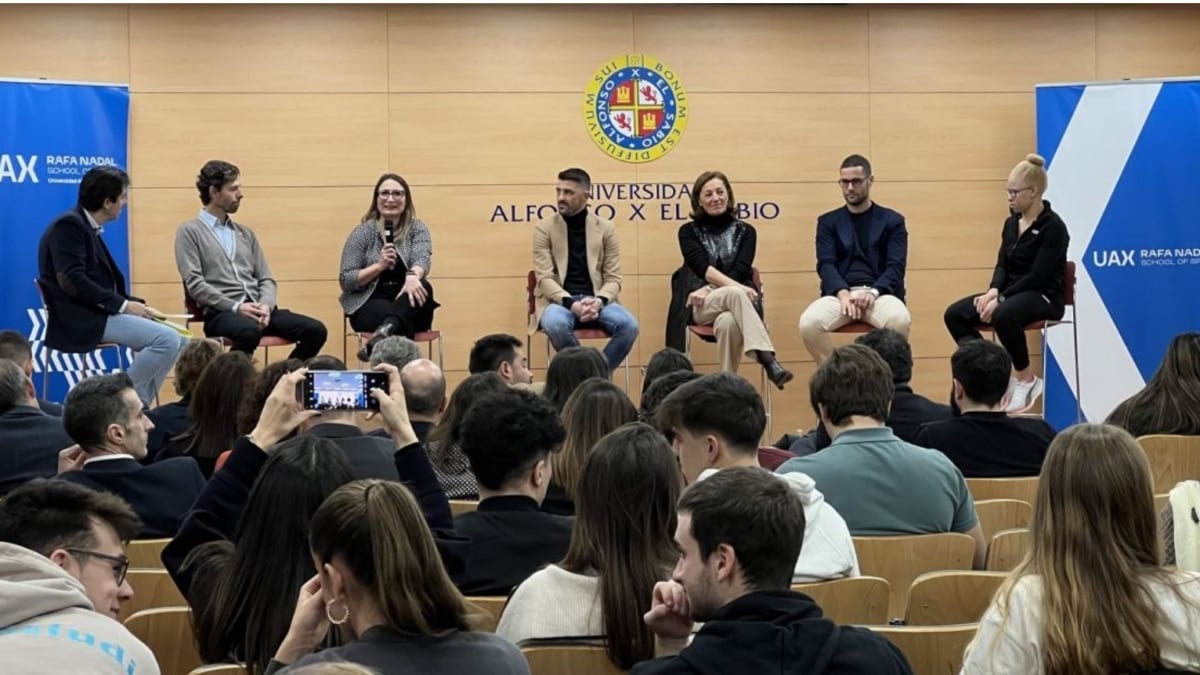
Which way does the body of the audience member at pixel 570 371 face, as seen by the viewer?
away from the camera

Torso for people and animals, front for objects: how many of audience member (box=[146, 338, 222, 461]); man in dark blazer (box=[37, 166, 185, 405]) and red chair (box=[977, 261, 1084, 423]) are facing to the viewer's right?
1

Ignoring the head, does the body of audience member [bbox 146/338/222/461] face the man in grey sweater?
yes

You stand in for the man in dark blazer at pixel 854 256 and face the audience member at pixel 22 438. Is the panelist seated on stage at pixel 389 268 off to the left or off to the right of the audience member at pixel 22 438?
right

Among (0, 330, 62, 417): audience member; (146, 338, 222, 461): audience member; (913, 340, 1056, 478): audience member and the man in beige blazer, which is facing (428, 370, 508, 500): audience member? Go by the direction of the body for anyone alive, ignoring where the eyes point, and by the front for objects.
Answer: the man in beige blazer

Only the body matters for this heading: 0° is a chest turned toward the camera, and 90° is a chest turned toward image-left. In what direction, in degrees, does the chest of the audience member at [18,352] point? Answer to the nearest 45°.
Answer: approximately 180°

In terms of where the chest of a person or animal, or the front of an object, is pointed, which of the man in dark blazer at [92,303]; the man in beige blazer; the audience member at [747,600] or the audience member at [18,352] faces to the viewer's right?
the man in dark blazer

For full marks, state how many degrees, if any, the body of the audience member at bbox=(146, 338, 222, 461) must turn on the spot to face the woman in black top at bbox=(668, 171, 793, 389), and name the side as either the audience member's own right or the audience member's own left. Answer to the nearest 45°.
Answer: approximately 45° to the audience member's own right

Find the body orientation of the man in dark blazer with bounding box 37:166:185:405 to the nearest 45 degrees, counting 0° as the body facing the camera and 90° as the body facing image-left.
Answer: approximately 270°

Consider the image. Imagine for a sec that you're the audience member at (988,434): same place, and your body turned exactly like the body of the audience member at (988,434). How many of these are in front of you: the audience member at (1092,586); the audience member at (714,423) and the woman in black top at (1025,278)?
1

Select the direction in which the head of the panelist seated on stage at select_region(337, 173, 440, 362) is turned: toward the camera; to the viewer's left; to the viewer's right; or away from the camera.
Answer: toward the camera

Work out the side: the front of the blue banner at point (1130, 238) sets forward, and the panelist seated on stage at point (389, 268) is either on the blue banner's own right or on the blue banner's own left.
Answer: on the blue banner's own right

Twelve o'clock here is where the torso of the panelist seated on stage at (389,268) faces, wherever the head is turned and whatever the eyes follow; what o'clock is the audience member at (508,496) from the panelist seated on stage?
The audience member is roughly at 12 o'clock from the panelist seated on stage.

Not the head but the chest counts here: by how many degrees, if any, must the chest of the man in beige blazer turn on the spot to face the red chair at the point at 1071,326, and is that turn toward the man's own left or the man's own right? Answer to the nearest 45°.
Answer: approximately 90° to the man's own left

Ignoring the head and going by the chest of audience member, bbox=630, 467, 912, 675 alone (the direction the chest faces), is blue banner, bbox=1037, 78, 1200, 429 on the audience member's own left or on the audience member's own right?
on the audience member's own right

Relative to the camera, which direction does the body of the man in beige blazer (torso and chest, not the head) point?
toward the camera

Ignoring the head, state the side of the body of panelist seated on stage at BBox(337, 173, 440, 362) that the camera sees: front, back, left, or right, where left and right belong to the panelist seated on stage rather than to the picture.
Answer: front

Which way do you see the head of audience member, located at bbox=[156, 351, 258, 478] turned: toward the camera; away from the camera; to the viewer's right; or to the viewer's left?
away from the camera

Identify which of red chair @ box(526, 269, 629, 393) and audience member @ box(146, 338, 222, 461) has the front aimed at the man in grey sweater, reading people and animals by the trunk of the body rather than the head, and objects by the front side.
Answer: the audience member

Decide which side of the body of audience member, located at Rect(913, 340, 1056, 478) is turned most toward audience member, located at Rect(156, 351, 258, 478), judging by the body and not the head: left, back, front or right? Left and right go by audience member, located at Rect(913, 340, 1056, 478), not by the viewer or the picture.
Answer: left
